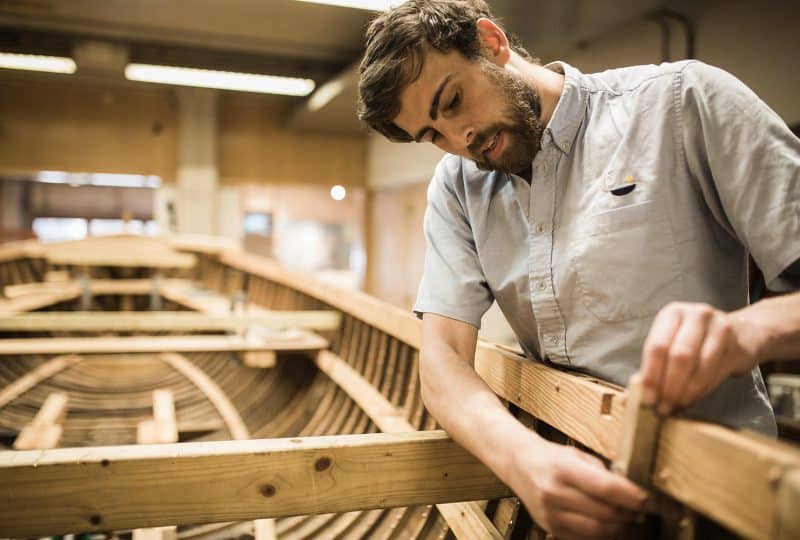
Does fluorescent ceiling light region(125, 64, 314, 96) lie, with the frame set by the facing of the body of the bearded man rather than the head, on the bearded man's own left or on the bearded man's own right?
on the bearded man's own right

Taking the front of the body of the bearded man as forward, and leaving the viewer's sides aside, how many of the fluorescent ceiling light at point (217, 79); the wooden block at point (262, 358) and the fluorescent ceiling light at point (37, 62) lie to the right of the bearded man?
3

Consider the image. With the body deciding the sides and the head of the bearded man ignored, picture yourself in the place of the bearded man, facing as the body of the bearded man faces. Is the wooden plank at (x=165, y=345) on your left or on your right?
on your right

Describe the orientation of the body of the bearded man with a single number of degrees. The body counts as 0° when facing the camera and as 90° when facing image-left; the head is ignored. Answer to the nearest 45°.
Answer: approximately 45°

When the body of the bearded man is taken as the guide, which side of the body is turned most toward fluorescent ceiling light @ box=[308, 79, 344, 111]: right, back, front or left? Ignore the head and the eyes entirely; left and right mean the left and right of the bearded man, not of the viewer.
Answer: right

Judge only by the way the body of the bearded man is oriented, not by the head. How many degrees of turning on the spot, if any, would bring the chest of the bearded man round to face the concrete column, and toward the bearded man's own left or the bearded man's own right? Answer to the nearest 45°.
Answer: approximately 90° to the bearded man's own right

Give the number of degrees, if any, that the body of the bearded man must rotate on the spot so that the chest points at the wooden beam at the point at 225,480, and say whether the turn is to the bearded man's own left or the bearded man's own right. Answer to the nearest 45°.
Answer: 0° — they already face it

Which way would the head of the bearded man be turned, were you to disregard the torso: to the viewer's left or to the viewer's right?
to the viewer's left
